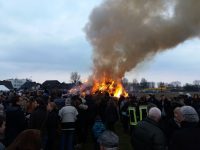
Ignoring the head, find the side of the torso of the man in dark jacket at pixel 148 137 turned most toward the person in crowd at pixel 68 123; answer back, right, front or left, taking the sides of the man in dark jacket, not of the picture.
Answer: left

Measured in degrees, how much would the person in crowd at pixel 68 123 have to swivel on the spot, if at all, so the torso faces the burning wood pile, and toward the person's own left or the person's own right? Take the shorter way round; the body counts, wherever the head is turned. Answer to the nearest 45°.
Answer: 0° — they already face it

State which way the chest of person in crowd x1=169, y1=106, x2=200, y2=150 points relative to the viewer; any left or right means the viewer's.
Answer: facing away from the viewer and to the left of the viewer

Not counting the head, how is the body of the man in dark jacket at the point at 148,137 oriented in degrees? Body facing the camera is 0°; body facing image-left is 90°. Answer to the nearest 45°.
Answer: approximately 225°

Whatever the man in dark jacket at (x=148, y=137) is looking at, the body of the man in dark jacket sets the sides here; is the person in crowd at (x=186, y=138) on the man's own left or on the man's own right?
on the man's own right

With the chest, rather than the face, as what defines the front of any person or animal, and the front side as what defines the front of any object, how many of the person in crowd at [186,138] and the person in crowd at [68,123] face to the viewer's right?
0

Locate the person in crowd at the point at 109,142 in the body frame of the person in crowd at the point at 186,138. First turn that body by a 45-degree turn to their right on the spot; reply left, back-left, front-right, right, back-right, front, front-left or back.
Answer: back-left

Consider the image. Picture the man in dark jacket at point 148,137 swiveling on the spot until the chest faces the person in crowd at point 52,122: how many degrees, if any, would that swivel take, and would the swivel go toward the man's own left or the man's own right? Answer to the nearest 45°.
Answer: approximately 90° to the man's own left

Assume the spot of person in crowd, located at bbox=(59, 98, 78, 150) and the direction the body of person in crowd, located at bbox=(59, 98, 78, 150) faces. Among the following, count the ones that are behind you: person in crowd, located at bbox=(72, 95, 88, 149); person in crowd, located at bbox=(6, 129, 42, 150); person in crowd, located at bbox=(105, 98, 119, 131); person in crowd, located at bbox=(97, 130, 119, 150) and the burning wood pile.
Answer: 2

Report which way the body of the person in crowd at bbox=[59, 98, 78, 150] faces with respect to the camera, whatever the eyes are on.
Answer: away from the camera
